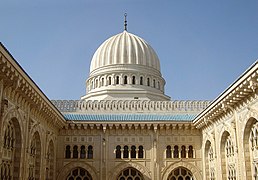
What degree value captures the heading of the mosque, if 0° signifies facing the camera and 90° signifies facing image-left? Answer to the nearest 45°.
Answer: approximately 0°
